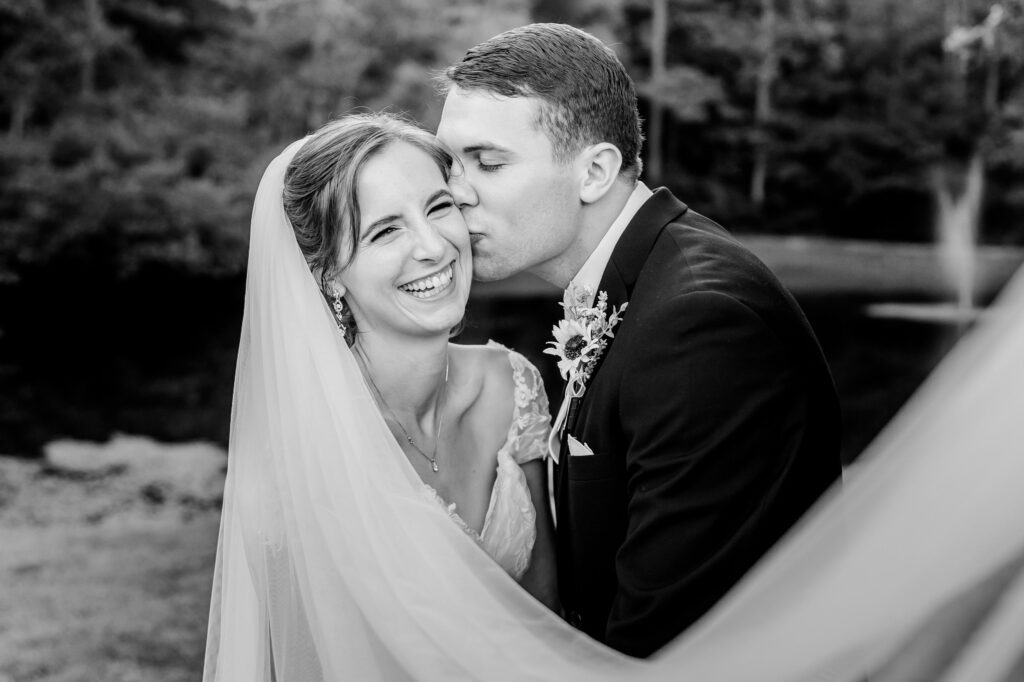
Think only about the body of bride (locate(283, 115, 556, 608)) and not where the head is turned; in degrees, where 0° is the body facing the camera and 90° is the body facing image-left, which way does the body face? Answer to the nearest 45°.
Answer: approximately 315°
